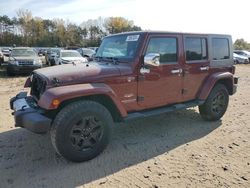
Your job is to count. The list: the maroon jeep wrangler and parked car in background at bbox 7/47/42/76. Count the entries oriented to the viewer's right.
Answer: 0

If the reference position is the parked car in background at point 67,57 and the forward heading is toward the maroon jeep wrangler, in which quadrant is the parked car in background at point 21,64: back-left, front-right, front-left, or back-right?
front-right

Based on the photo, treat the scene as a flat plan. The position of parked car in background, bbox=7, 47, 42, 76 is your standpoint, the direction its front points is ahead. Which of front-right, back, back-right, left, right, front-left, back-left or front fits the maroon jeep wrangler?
front

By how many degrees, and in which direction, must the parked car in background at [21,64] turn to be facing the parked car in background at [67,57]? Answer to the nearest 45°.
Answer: approximately 135° to its left

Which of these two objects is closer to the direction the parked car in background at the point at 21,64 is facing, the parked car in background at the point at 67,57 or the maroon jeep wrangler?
the maroon jeep wrangler

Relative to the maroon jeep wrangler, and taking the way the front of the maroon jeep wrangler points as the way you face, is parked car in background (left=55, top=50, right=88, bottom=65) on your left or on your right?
on your right

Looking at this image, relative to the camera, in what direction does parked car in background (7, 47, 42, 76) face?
facing the viewer
